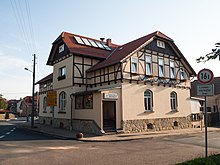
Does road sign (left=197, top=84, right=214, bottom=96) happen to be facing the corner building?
no

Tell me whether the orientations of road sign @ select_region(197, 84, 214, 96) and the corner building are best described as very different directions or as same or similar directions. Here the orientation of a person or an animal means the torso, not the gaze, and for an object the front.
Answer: same or similar directions

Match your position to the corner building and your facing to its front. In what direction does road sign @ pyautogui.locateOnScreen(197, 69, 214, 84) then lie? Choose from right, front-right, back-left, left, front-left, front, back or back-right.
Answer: front

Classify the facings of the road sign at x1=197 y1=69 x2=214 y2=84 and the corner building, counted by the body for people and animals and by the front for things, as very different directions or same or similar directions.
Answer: same or similar directions

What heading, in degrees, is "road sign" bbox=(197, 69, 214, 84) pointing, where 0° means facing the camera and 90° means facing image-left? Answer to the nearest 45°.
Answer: approximately 0°

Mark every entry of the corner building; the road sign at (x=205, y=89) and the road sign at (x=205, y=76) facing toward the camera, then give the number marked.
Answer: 3

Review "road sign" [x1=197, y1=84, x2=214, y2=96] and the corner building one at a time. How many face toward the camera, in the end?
2

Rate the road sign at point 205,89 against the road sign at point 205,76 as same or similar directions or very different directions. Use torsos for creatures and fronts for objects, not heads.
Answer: same or similar directions
